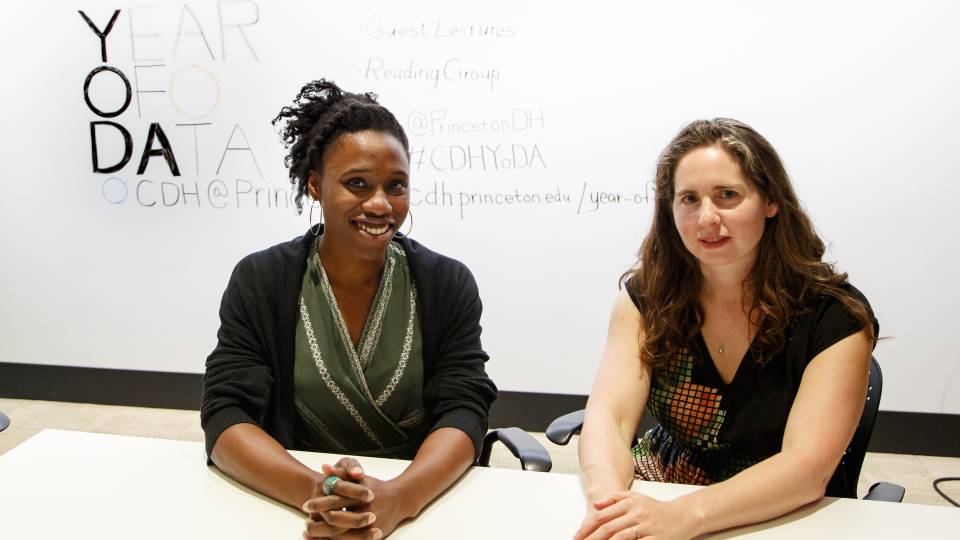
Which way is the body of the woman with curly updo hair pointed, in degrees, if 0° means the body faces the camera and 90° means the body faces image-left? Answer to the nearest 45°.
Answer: approximately 0°

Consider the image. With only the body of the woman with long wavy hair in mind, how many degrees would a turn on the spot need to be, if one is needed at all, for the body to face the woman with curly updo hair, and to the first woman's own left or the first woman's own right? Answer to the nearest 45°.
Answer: approximately 45° to the first woman's own right

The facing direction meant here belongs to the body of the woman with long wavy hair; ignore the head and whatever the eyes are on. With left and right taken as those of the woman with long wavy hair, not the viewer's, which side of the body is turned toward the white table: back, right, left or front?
front

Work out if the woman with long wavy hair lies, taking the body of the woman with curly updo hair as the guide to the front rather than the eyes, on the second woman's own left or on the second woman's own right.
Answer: on the second woman's own left

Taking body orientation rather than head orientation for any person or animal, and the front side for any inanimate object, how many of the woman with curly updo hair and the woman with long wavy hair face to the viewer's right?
0

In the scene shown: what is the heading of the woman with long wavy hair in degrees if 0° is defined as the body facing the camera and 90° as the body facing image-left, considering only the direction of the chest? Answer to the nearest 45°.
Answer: approximately 45°
